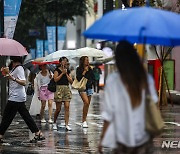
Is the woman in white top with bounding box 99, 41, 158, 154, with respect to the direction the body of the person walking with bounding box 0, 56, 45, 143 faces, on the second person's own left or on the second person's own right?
on the second person's own left

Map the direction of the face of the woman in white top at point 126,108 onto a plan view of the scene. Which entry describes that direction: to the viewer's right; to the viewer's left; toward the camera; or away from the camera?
away from the camera

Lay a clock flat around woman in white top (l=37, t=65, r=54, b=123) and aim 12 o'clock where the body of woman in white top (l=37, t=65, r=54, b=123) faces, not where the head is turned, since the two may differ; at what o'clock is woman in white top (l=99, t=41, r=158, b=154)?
woman in white top (l=99, t=41, r=158, b=154) is roughly at 12 o'clock from woman in white top (l=37, t=65, r=54, b=123).

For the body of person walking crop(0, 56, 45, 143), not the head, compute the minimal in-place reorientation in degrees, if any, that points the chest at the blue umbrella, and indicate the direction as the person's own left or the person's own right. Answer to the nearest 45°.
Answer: approximately 90° to the person's own left

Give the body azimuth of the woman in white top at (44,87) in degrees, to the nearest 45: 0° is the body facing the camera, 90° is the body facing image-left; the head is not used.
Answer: approximately 0°

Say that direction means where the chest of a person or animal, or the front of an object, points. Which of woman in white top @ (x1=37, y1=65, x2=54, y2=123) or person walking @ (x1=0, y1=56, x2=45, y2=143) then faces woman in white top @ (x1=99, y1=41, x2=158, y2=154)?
woman in white top @ (x1=37, y1=65, x2=54, y2=123)

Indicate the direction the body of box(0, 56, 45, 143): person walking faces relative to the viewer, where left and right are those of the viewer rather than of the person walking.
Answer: facing to the left of the viewer
